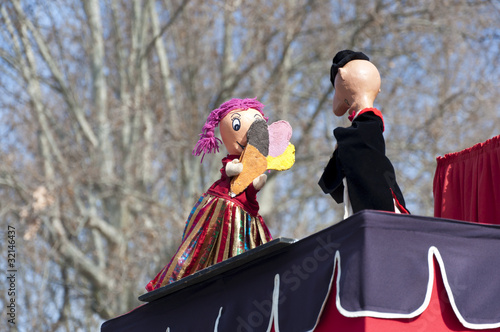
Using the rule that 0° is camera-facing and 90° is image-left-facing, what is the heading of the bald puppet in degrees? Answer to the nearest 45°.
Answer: approximately 135°

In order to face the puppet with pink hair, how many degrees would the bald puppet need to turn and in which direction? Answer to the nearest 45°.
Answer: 0° — it already faces it

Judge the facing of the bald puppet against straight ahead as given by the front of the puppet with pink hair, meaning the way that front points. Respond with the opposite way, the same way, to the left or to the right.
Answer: the opposite way

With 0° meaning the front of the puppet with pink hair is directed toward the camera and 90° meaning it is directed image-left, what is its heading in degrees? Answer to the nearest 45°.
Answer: approximately 315°
